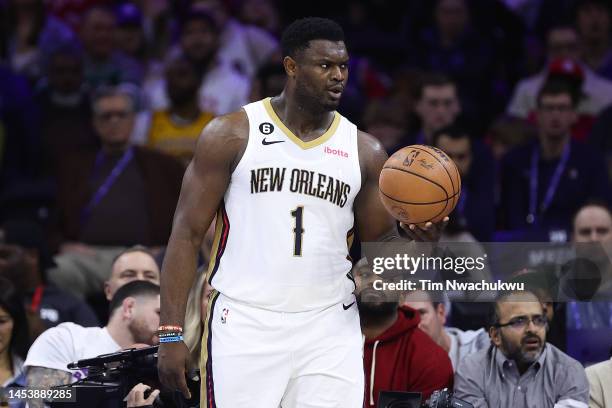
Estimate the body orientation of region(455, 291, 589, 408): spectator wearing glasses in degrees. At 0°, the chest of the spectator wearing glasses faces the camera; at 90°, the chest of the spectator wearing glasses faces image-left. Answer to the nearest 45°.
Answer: approximately 0°

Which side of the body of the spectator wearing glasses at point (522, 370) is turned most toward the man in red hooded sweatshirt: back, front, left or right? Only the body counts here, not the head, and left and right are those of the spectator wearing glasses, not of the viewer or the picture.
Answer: right

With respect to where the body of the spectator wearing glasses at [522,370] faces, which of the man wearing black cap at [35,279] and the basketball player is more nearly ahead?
the basketball player

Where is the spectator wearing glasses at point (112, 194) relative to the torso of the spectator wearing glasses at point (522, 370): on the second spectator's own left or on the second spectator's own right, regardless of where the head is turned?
on the second spectator's own right

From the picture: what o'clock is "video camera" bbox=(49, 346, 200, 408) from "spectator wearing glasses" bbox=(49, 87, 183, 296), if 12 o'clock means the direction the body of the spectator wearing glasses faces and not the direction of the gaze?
The video camera is roughly at 12 o'clock from the spectator wearing glasses.

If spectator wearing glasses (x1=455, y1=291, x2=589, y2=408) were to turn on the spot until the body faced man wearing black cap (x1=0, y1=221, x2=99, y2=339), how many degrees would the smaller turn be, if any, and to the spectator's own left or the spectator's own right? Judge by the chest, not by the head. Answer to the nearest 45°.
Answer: approximately 90° to the spectator's own right

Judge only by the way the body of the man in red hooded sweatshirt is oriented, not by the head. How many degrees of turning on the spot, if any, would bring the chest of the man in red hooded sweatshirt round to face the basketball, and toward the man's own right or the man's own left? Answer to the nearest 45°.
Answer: approximately 45° to the man's own left

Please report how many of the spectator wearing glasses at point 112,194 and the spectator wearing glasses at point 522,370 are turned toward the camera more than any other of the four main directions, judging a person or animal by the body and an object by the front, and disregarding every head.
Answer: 2
